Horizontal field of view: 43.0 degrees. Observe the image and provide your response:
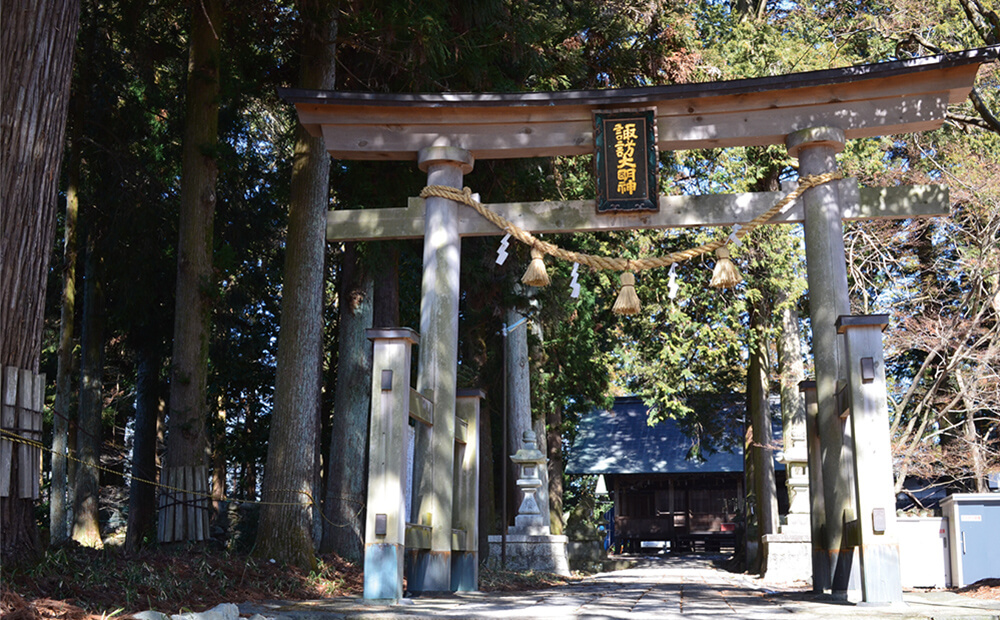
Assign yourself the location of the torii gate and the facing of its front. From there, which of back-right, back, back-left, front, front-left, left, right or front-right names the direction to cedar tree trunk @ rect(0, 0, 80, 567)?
front-right

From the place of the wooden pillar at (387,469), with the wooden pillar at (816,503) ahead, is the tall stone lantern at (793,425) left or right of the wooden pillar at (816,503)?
left

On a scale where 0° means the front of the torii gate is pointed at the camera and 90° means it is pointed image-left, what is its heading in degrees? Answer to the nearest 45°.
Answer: approximately 0°

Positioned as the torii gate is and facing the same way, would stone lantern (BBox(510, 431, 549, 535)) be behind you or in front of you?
behind

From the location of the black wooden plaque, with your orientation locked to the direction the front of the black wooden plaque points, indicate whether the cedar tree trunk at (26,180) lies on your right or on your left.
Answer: on your right

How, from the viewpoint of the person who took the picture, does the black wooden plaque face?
facing the viewer

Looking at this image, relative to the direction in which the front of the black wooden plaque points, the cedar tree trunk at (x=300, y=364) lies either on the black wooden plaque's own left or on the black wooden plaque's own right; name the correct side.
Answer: on the black wooden plaque's own right

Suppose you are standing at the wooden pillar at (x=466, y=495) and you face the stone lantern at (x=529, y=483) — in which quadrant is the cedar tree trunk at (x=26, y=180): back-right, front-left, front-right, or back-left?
back-left

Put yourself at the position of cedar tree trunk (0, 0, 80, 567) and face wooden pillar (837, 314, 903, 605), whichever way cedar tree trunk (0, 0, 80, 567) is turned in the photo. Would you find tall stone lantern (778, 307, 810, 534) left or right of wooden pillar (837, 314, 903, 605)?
left
